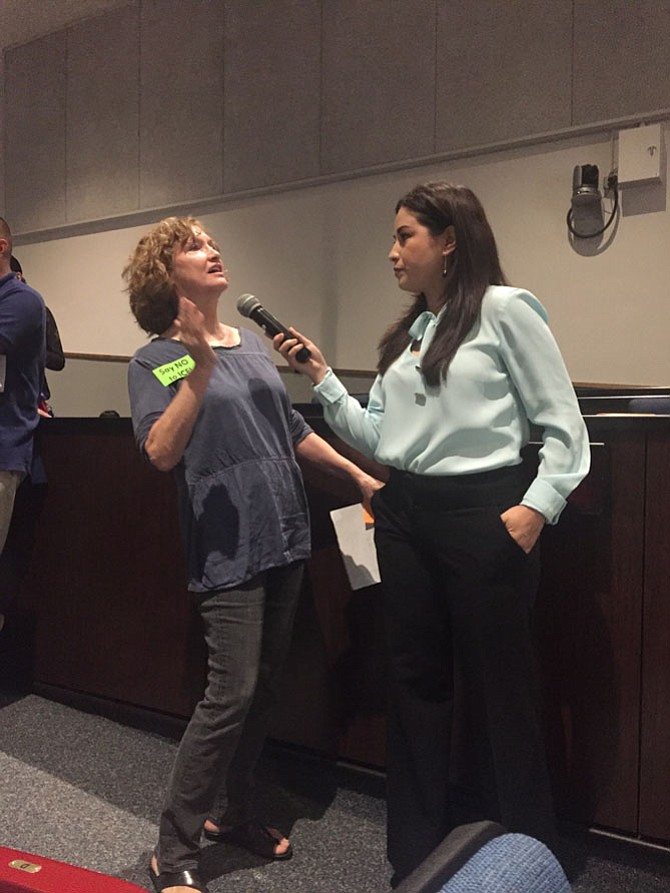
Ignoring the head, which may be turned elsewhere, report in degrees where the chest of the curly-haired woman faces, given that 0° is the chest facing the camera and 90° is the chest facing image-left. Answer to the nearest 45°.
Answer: approximately 315°

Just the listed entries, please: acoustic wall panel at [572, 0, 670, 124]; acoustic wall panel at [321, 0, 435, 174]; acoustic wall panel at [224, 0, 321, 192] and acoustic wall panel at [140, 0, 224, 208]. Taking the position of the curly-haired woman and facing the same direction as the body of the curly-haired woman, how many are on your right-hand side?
0

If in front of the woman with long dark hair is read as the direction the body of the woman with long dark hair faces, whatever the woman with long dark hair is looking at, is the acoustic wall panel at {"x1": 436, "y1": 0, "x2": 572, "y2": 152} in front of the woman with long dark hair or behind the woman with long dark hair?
behind

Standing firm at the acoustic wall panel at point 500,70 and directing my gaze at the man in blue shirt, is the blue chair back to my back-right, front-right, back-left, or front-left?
front-left

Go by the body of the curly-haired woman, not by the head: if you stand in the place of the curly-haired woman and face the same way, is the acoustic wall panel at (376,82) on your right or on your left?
on your left

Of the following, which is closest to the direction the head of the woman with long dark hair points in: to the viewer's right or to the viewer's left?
to the viewer's left

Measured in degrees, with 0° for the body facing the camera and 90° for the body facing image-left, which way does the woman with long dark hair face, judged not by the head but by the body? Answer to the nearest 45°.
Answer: approximately 45°
